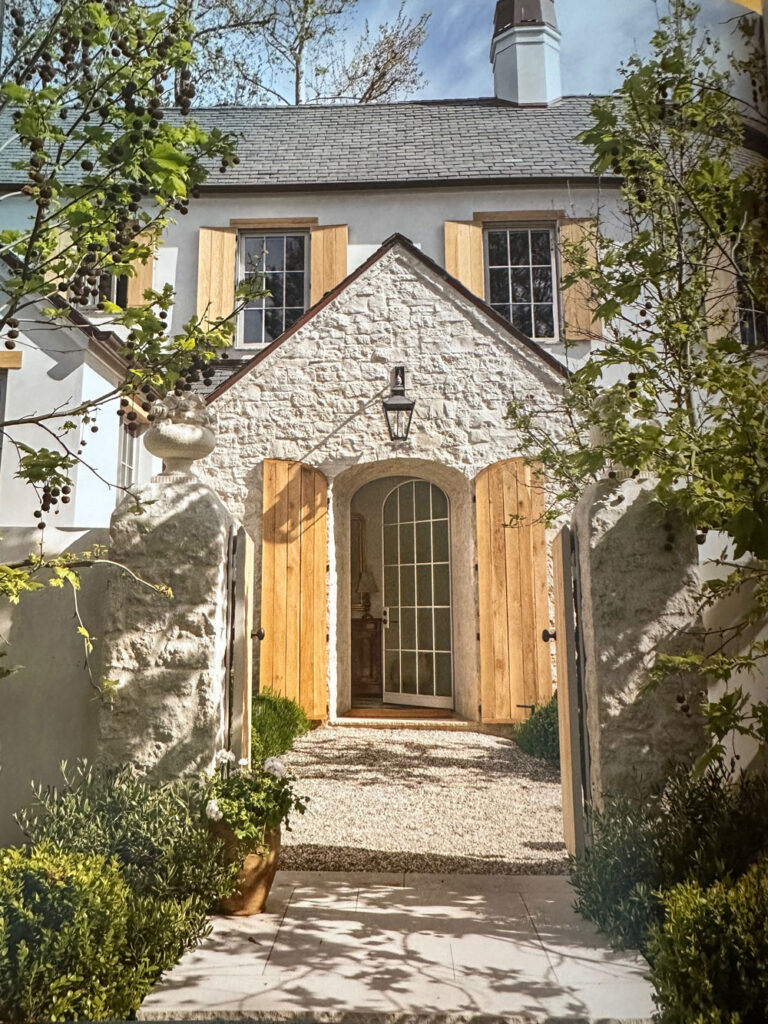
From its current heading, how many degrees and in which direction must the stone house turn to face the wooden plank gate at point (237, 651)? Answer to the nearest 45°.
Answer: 0° — it already faces it

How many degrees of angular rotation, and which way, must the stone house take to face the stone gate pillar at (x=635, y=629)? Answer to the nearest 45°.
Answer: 0° — it already faces it

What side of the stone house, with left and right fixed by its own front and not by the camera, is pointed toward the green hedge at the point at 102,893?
front

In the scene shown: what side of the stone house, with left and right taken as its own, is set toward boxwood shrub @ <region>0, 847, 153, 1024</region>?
front

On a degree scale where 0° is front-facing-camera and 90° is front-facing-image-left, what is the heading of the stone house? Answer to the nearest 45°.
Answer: approximately 0°

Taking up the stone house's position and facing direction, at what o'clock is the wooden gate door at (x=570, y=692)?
The wooden gate door is roughly at 12 o'clock from the stone house.

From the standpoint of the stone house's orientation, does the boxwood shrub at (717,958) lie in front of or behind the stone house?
in front
